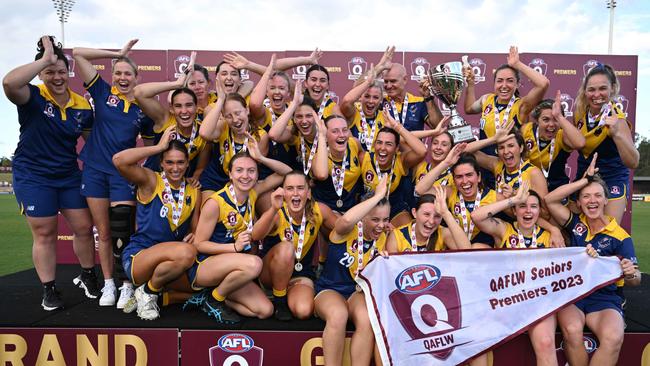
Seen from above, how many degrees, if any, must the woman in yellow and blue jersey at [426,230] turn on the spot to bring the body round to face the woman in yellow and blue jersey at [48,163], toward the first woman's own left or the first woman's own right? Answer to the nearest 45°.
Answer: approximately 90° to the first woman's own right

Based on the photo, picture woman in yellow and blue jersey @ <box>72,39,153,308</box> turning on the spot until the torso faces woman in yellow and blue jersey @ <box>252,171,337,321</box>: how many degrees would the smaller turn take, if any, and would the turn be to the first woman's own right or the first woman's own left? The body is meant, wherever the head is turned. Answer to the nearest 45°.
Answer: approximately 45° to the first woman's own left

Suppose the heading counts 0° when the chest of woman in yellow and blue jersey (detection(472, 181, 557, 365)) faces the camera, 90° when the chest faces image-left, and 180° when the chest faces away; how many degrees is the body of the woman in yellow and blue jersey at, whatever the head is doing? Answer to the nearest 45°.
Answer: approximately 0°

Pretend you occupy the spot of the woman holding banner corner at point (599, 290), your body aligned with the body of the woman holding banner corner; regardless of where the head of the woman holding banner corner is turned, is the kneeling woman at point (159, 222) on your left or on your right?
on your right

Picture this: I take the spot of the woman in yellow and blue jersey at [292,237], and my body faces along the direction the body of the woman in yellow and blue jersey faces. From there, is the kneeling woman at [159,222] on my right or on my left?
on my right

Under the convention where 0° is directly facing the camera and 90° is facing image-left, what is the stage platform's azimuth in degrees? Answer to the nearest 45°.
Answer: approximately 0°
